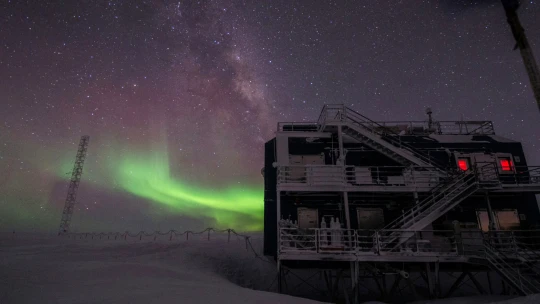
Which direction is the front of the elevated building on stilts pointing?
toward the camera

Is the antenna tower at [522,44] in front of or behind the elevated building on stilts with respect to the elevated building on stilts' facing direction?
in front
